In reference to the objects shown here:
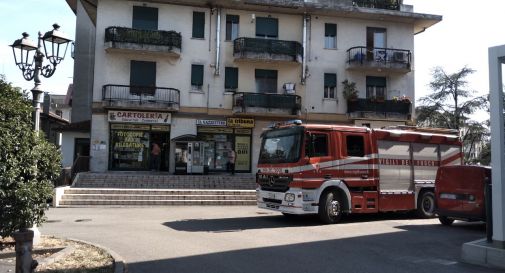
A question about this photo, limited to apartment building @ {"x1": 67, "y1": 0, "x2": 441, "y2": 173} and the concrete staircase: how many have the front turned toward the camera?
2

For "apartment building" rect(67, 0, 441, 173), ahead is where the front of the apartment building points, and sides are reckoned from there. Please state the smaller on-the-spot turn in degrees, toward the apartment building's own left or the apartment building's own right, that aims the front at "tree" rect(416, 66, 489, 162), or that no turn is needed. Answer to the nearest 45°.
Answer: approximately 90° to the apartment building's own left

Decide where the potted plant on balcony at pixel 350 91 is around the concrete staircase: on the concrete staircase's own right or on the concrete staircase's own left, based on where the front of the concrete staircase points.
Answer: on the concrete staircase's own left

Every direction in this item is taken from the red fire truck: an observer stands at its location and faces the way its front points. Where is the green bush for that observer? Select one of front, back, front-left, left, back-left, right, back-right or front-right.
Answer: front

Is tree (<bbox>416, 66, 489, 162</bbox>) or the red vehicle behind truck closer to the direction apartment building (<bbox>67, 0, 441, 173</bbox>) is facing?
the red vehicle behind truck

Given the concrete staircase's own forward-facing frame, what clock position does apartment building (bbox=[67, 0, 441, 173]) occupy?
The apartment building is roughly at 7 o'clock from the concrete staircase.

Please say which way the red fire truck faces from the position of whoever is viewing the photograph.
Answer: facing the viewer and to the left of the viewer

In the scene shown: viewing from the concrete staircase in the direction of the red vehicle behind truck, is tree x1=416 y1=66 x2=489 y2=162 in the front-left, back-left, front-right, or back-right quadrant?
front-left

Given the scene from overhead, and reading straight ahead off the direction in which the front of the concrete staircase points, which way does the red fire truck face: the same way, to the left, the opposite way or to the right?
to the right

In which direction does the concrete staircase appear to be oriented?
toward the camera

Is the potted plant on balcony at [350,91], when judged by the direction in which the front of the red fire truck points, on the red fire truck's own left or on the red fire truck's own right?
on the red fire truck's own right

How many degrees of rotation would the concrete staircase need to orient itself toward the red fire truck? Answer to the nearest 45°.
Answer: approximately 45° to its left

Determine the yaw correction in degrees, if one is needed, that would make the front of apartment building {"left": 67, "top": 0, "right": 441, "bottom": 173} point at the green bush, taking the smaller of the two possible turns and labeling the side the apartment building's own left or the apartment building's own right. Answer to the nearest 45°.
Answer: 0° — it already faces it

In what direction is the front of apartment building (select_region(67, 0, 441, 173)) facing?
toward the camera

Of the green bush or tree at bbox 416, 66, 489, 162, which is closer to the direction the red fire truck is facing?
the green bush

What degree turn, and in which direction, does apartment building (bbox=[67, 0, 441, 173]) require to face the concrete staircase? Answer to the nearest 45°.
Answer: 0° — it already faces it
